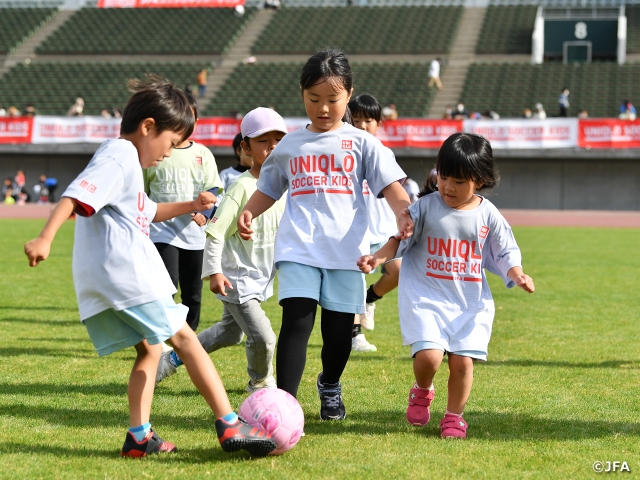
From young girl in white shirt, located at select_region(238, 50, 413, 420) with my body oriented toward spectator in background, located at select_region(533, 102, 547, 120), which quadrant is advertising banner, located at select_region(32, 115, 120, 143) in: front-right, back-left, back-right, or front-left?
front-left

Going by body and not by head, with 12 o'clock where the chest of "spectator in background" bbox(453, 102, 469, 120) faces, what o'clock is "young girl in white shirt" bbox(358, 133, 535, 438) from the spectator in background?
The young girl in white shirt is roughly at 12 o'clock from the spectator in background.

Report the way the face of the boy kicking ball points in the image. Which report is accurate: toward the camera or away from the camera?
toward the camera

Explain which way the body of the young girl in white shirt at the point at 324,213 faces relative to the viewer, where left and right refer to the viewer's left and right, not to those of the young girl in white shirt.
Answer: facing the viewer

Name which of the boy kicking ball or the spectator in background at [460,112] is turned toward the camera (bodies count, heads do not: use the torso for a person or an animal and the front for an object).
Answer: the spectator in background

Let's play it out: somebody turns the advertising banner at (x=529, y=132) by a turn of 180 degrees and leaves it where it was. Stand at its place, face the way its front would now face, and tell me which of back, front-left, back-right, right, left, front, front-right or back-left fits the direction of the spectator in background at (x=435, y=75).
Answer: front-left

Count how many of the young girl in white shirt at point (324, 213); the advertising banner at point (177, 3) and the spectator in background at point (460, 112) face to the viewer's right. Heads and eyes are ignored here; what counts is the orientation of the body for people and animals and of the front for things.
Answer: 0

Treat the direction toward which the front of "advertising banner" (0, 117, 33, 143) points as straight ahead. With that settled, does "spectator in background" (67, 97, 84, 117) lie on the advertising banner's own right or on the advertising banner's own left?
on the advertising banner's own left

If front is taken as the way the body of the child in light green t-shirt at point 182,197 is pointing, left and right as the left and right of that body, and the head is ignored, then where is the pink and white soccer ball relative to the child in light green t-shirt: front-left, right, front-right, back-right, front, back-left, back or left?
front

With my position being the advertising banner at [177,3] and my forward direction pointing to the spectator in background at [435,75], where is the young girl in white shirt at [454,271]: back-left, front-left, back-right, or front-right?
front-right

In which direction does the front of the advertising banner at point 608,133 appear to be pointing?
toward the camera

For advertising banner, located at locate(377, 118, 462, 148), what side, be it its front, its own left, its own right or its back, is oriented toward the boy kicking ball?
front

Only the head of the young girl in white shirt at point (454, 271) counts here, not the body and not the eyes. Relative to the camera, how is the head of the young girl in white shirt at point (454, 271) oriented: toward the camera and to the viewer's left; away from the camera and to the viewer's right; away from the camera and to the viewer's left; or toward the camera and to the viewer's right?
toward the camera and to the viewer's left

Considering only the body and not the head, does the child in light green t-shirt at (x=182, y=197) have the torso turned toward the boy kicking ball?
yes

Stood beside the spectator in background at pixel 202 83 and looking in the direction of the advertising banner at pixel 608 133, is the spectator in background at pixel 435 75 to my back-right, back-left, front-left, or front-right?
front-left

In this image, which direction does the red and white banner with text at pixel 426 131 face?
toward the camera

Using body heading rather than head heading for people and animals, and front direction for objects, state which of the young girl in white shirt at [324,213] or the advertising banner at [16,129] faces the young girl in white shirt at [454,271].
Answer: the advertising banner

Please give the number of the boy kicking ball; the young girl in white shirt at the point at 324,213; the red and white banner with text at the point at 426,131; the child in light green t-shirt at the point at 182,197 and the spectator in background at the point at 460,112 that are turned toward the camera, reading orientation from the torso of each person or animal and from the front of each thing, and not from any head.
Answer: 4
